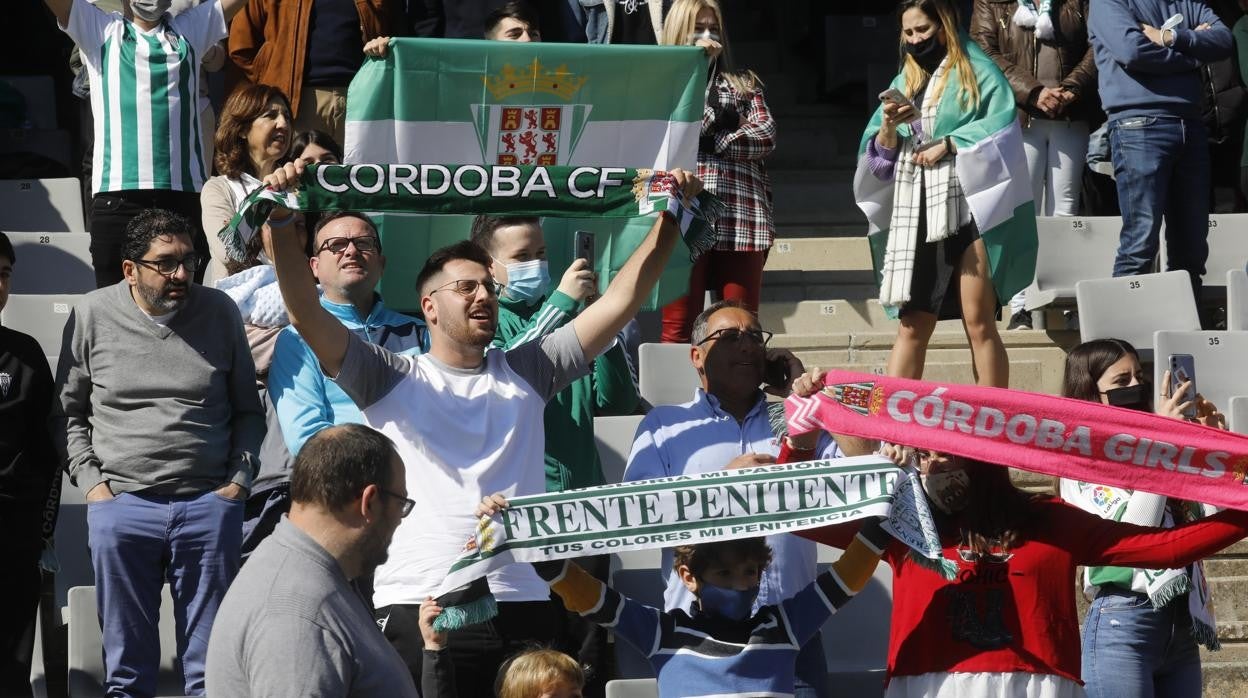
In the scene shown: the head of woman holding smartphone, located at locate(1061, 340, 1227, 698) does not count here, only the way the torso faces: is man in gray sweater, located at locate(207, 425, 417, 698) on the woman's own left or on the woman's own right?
on the woman's own right

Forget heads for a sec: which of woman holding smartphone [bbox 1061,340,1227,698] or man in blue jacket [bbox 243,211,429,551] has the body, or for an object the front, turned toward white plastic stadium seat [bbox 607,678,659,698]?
the man in blue jacket

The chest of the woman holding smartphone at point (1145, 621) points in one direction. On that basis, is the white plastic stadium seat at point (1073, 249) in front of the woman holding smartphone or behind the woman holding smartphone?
behind

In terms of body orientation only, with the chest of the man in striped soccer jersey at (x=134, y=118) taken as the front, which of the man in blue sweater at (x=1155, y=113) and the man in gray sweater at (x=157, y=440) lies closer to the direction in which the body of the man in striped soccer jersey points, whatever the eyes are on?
the man in gray sweater

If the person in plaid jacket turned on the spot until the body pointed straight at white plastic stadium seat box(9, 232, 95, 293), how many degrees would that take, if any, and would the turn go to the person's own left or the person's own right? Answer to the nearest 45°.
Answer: approximately 45° to the person's own right

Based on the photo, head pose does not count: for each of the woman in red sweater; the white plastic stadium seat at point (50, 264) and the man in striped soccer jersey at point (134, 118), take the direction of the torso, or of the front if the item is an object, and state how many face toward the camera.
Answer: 3

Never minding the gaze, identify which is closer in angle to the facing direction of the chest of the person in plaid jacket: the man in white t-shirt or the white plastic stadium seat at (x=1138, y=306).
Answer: the man in white t-shirt

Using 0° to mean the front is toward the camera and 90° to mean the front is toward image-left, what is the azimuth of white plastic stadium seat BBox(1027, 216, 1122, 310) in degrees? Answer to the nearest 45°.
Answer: approximately 0°

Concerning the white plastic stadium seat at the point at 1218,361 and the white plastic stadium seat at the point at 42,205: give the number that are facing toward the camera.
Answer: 2
